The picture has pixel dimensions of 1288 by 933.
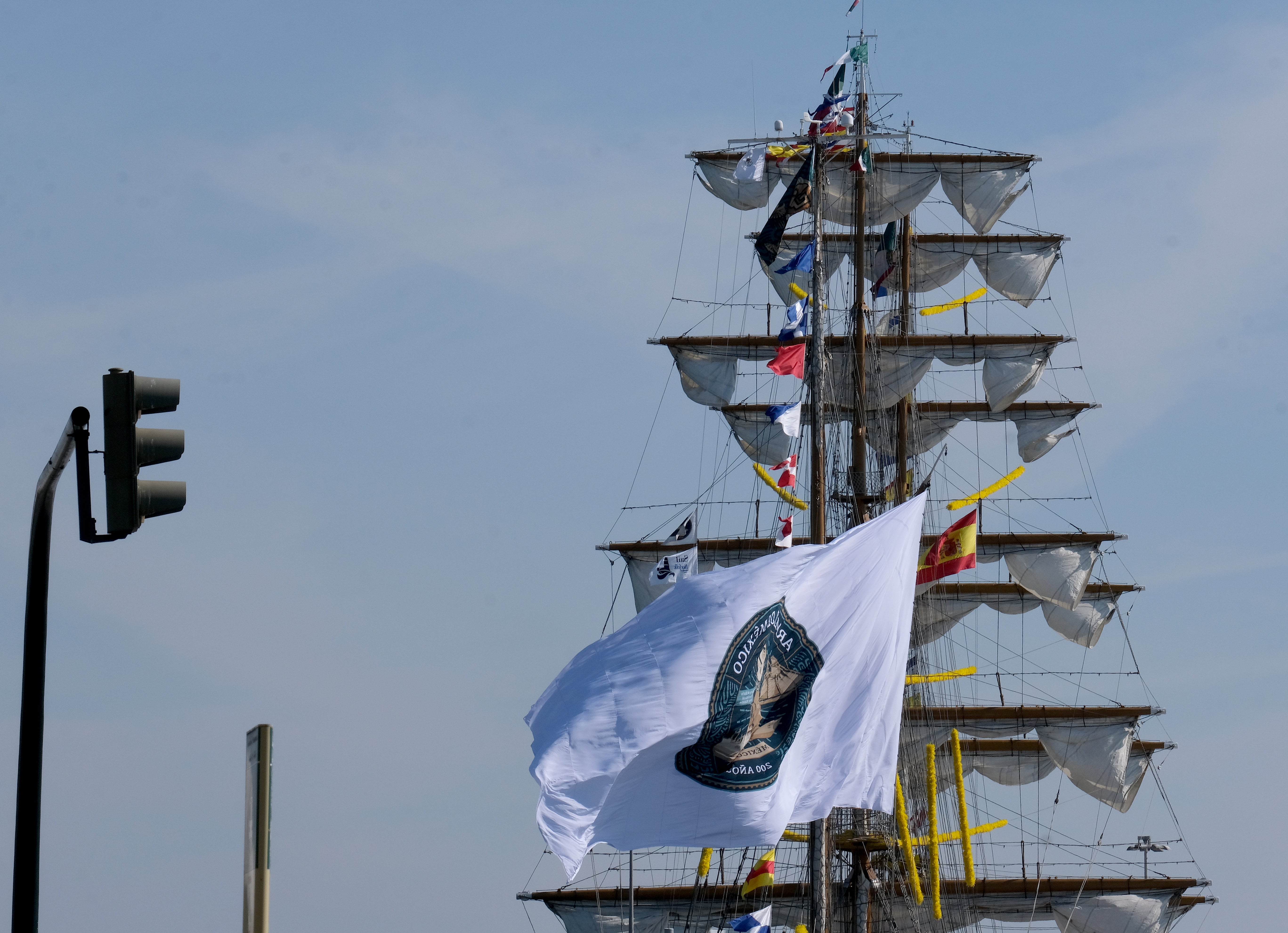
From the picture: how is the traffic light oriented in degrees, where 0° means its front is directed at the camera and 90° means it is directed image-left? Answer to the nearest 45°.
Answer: approximately 270°

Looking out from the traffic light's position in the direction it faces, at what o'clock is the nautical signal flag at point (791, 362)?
The nautical signal flag is roughly at 10 o'clock from the traffic light.

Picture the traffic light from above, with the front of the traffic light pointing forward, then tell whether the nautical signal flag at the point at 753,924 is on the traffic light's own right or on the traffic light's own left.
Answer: on the traffic light's own left

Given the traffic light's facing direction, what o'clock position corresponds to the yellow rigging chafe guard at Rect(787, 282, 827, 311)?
The yellow rigging chafe guard is roughly at 10 o'clock from the traffic light.

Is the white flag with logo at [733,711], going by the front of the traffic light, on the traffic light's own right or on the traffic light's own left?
on the traffic light's own left

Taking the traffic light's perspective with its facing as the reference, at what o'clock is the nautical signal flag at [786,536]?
The nautical signal flag is roughly at 10 o'clock from the traffic light.

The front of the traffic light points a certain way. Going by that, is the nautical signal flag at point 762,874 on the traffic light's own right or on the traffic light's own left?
on the traffic light's own left

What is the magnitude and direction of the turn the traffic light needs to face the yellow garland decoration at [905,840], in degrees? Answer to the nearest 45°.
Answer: approximately 45° to its left

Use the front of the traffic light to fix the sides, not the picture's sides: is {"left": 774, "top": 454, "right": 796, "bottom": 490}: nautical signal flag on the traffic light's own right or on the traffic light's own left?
on the traffic light's own left
